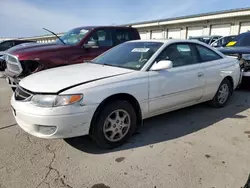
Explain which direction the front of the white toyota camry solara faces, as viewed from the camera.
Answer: facing the viewer and to the left of the viewer

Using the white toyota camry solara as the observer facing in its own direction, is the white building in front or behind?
behind

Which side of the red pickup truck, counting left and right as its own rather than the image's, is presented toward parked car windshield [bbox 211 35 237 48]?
back

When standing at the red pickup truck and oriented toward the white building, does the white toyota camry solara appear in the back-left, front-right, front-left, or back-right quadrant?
back-right

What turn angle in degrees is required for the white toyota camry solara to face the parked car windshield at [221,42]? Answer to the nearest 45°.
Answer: approximately 180°

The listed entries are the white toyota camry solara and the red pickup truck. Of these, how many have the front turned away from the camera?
0

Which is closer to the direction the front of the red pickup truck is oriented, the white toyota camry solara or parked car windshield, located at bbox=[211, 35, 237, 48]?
the white toyota camry solara

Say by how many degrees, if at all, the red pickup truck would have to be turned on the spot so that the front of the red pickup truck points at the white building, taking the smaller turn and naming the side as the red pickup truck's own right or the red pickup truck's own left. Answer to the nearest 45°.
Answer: approximately 180°

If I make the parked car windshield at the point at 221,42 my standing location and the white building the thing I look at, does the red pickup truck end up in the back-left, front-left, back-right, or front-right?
back-left

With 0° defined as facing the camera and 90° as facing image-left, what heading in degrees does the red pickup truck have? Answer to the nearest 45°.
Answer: approximately 45°
